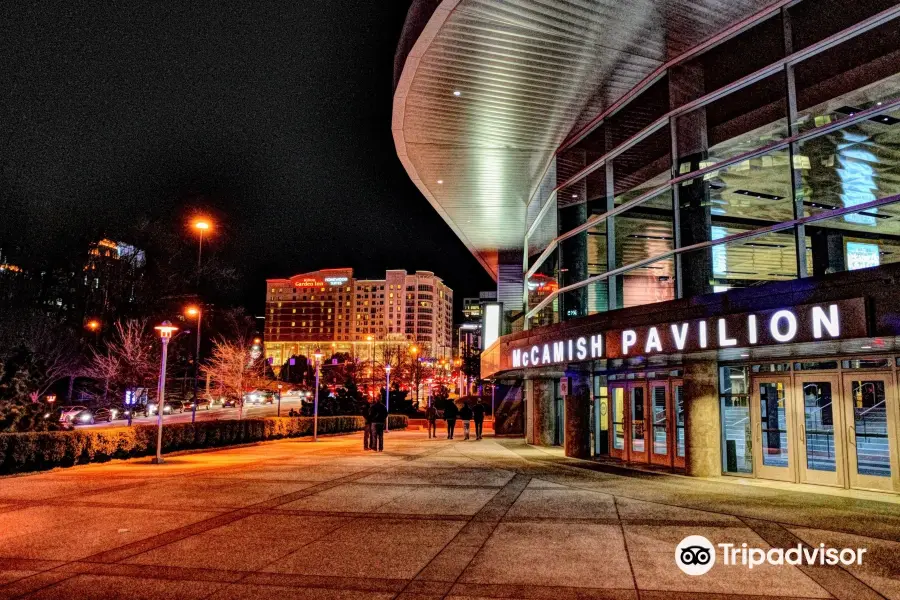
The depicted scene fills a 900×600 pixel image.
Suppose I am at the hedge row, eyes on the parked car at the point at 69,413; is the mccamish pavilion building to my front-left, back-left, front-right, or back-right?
back-right

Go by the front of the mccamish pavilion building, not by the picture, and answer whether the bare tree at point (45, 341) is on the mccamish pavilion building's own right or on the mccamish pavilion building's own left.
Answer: on the mccamish pavilion building's own right

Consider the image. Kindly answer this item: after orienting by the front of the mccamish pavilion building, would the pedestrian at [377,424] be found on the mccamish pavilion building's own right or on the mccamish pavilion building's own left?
on the mccamish pavilion building's own right

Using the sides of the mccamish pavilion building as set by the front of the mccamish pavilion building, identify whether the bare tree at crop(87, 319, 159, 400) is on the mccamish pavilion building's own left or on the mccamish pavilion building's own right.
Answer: on the mccamish pavilion building's own right

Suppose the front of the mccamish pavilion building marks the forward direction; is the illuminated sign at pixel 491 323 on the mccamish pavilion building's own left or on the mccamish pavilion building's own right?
on the mccamish pavilion building's own right

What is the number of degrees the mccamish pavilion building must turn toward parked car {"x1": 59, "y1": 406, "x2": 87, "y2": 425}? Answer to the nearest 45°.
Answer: approximately 90° to its right

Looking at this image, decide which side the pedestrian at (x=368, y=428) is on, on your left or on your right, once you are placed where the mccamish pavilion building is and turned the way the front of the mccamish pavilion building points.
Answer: on your right

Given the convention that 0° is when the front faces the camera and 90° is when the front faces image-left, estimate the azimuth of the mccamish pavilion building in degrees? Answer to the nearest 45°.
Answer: approximately 45°
